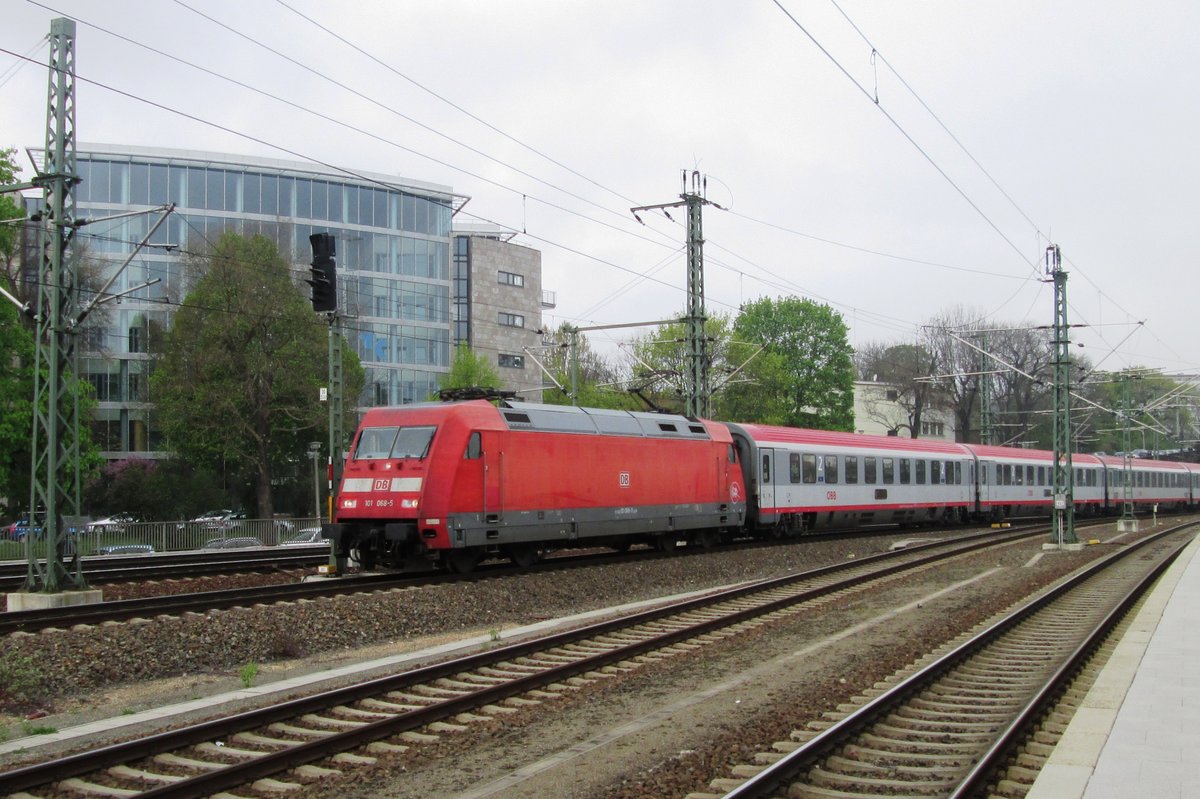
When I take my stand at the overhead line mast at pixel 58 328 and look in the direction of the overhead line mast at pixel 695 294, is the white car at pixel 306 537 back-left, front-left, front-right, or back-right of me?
front-left

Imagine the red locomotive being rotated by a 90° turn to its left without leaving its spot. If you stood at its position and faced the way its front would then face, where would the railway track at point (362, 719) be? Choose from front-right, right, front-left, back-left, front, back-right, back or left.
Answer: front-right

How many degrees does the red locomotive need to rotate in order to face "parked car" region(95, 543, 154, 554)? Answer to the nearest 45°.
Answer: approximately 90° to its right

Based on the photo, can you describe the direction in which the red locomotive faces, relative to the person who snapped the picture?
facing the viewer and to the left of the viewer

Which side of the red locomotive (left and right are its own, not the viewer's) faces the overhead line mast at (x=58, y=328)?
front
